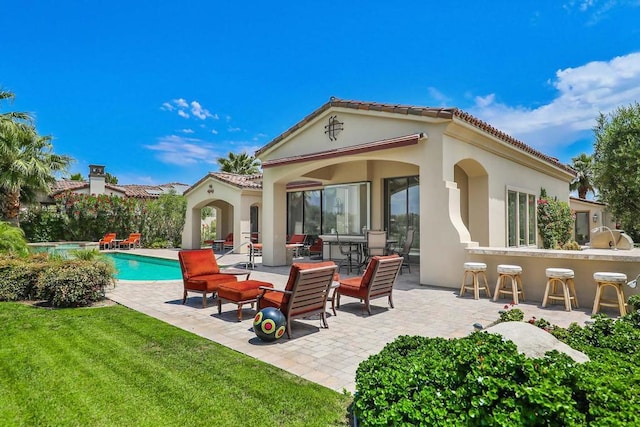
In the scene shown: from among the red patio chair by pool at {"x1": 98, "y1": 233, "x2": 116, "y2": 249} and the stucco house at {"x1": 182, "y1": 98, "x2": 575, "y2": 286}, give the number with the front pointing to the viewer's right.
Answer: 0

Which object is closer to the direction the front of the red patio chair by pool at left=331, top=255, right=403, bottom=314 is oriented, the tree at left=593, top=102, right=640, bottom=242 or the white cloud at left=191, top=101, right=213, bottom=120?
the white cloud

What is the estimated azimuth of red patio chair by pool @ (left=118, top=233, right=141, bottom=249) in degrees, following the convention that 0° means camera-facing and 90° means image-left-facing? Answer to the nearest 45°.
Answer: approximately 45°

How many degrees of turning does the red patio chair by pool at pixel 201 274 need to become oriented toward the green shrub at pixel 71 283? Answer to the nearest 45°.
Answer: approximately 135° to its right

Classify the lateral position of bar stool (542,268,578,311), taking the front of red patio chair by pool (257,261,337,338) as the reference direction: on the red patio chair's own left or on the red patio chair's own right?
on the red patio chair's own right

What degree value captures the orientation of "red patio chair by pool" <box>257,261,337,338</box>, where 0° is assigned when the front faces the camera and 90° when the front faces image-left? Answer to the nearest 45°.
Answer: approximately 135°

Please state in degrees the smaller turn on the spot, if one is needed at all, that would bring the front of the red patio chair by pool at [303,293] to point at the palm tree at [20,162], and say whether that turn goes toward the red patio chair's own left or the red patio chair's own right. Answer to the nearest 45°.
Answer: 0° — it already faces it

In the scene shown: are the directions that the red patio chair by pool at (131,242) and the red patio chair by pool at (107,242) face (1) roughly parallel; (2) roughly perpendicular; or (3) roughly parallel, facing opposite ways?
roughly parallel

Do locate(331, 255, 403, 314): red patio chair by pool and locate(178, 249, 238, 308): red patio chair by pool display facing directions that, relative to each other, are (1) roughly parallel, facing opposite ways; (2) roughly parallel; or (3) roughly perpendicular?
roughly parallel, facing opposite ways

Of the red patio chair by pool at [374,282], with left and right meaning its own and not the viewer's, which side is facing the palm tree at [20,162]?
front

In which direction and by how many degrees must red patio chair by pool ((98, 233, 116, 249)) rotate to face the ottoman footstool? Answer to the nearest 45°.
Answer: approximately 45° to its left

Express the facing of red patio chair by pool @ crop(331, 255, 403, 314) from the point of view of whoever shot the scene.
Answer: facing away from the viewer and to the left of the viewer

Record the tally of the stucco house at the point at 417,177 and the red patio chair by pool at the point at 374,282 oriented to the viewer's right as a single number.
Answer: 0

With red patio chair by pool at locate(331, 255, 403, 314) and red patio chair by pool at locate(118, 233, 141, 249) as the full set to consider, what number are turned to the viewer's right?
0

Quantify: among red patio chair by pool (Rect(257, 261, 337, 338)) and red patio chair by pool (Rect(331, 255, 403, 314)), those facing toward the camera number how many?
0

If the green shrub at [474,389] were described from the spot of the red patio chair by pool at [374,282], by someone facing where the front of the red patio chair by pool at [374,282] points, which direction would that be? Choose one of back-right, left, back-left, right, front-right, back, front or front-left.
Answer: back-left

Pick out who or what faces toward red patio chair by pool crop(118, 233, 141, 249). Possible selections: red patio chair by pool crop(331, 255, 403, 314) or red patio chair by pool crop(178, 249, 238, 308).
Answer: red patio chair by pool crop(331, 255, 403, 314)

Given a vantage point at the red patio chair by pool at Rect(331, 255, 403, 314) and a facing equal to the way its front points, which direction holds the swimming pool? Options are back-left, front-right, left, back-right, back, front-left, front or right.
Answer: front
